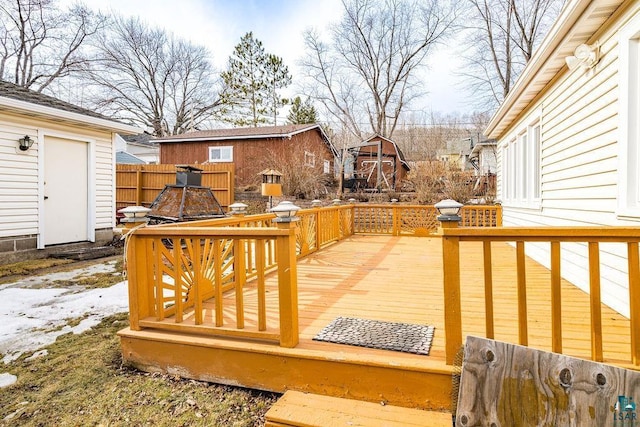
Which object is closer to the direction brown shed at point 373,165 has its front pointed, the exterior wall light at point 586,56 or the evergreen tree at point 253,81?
the exterior wall light

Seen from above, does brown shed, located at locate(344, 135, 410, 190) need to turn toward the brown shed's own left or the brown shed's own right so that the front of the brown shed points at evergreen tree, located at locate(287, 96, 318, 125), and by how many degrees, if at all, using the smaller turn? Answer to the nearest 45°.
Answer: approximately 135° to the brown shed's own right

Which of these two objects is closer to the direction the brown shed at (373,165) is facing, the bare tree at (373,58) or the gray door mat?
the gray door mat

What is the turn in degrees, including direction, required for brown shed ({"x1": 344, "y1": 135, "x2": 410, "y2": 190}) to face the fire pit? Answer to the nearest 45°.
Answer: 0° — it already faces it

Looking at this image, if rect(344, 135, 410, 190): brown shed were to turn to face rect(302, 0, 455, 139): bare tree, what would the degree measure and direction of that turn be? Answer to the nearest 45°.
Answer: approximately 180°

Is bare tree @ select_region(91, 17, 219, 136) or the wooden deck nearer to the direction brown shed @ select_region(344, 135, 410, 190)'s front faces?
the wooden deck

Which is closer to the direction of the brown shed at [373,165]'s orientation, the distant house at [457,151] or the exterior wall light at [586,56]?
the exterior wall light

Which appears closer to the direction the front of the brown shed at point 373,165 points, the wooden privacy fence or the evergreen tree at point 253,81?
the wooden privacy fence

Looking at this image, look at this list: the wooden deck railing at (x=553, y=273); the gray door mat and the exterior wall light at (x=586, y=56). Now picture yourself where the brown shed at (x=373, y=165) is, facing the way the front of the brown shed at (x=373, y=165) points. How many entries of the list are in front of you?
3

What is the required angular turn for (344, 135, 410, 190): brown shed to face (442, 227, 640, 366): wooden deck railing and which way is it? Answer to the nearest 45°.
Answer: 0° — it already faces it

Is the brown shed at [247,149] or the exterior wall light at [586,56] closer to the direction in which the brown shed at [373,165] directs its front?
the exterior wall light

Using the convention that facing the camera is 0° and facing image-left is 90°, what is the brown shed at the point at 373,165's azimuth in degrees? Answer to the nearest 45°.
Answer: approximately 0°
